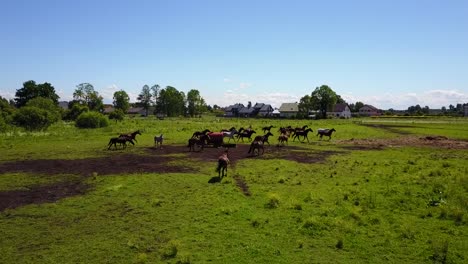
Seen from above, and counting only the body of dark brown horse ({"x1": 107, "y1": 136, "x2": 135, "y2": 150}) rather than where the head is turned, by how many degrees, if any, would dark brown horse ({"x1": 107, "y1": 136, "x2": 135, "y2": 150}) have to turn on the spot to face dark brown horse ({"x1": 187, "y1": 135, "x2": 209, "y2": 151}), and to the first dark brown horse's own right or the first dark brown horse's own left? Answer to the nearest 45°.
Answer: approximately 45° to the first dark brown horse's own right

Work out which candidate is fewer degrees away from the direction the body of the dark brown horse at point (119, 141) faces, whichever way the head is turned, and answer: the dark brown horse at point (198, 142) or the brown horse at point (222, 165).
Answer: the dark brown horse

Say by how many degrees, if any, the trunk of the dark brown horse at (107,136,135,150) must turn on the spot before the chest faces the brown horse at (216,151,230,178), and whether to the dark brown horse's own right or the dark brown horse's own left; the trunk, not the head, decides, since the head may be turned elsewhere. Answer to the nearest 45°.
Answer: approximately 90° to the dark brown horse's own right

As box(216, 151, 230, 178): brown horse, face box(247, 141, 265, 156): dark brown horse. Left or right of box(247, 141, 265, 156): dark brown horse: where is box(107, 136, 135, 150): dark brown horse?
left

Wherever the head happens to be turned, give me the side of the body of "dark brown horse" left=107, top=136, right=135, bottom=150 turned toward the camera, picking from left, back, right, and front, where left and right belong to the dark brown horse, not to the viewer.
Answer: right

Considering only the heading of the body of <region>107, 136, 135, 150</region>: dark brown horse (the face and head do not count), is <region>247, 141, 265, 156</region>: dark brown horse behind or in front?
in front
